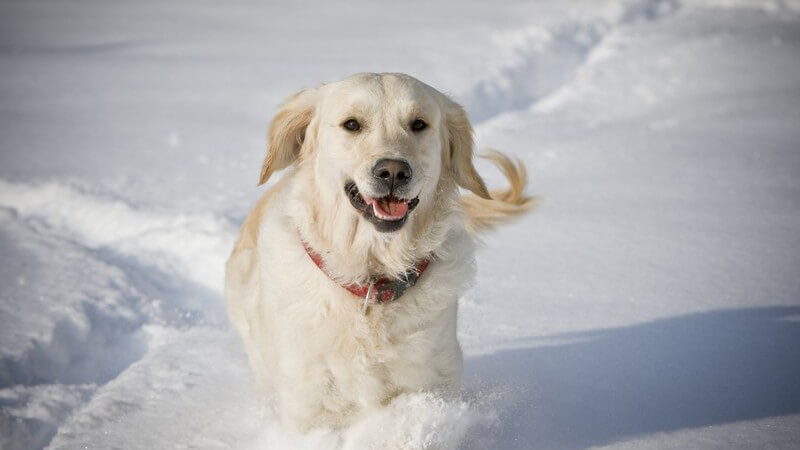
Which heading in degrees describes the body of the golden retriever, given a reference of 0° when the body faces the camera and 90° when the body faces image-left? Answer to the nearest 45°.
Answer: approximately 0°
